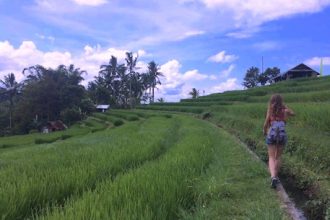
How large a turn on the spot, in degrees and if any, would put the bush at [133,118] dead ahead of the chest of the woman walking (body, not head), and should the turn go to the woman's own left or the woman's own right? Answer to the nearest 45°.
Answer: approximately 45° to the woman's own left

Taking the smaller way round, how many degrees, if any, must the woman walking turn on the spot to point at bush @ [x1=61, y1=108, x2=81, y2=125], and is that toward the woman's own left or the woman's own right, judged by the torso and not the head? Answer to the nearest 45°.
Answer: approximately 45° to the woman's own left

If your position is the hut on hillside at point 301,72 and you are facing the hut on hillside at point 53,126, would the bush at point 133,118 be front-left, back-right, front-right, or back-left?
front-left

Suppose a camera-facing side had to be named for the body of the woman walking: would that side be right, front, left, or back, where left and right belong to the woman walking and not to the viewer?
back

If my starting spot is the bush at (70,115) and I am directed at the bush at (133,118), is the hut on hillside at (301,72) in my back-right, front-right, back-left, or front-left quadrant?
front-left

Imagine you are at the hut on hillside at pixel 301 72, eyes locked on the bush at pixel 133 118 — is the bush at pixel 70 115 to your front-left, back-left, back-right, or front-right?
front-right

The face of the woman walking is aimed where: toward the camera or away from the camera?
away from the camera

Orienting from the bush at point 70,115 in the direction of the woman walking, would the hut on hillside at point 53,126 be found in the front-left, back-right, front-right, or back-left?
front-right

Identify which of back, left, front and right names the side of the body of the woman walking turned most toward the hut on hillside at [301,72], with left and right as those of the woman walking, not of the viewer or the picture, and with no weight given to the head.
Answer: front
